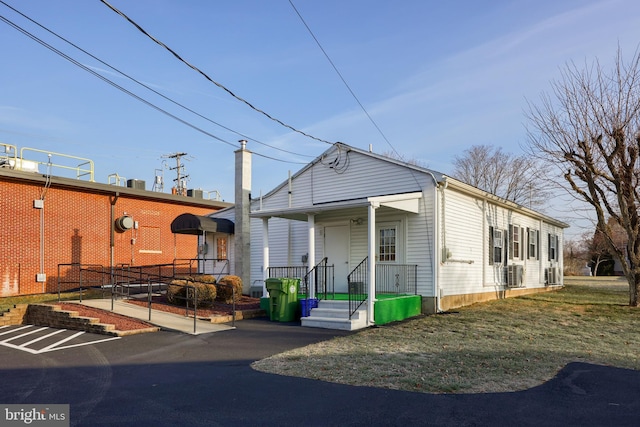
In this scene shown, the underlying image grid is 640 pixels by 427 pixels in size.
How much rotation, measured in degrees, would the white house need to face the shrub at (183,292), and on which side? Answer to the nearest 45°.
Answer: approximately 45° to its right

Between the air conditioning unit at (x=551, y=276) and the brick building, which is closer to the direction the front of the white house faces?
the brick building

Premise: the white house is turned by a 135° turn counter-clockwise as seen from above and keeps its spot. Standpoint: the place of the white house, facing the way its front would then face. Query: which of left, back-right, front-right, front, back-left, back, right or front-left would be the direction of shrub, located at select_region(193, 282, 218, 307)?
back

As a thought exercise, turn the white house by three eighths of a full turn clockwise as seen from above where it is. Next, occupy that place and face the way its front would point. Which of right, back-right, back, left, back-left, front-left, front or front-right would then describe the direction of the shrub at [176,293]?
left

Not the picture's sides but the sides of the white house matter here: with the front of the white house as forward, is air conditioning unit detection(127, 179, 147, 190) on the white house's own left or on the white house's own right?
on the white house's own right

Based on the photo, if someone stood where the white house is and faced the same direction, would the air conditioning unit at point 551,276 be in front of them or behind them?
behind

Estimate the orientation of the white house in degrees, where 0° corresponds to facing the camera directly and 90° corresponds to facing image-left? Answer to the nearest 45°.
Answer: approximately 45°
